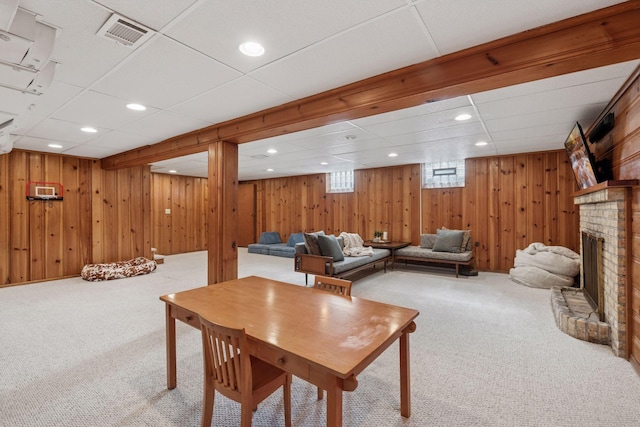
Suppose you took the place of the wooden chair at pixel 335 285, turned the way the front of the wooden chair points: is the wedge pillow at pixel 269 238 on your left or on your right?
on your right

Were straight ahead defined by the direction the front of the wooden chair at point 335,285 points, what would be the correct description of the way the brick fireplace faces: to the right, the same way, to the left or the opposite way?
to the right

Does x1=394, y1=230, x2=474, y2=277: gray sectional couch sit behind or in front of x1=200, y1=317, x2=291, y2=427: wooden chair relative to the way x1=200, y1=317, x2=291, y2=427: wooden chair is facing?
in front

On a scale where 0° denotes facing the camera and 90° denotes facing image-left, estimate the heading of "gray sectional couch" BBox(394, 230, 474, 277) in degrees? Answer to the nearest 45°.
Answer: approximately 45°

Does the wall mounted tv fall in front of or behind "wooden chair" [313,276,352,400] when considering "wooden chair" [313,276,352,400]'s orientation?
behind

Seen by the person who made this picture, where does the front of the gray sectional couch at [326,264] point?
facing the viewer and to the right of the viewer

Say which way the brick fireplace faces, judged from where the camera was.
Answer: facing to the left of the viewer

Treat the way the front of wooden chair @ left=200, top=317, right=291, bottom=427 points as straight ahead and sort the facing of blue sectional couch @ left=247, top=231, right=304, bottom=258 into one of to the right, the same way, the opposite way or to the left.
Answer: the opposite way

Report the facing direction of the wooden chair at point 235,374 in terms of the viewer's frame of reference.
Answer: facing away from the viewer and to the right of the viewer

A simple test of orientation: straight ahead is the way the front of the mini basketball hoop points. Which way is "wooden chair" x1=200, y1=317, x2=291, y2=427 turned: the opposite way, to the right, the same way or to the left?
to the left

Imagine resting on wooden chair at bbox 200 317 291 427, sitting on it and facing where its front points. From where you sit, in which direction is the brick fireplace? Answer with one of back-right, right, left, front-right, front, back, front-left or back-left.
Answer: front-right

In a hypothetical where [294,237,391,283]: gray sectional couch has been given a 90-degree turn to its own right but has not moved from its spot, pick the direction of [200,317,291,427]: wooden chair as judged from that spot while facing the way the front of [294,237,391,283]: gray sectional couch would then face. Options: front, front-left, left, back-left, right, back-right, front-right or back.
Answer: front-left

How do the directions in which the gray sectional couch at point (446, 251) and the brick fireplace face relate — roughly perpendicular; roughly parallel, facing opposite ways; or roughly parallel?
roughly perpendicular
